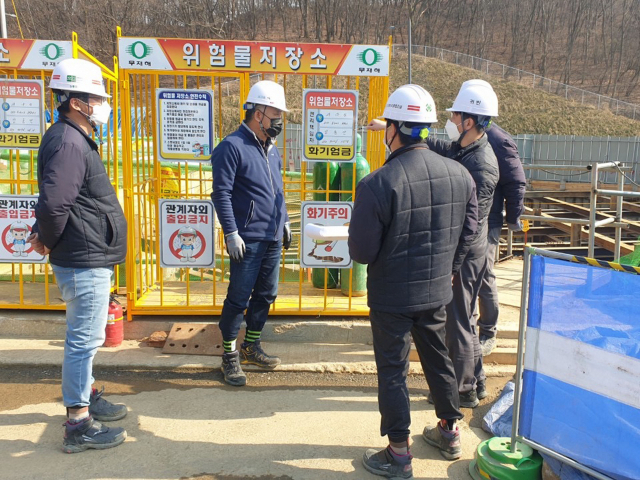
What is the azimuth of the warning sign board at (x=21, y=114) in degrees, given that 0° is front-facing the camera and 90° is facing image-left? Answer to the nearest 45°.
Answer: approximately 0°

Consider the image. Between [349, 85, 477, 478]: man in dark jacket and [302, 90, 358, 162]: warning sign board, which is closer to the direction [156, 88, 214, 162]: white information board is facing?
the man in dark jacket

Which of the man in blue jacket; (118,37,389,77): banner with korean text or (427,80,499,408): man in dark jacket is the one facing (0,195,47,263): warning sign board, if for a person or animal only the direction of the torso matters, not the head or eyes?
the man in dark jacket

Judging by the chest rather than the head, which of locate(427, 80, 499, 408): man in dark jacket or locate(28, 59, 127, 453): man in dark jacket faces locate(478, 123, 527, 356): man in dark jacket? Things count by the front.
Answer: locate(28, 59, 127, 453): man in dark jacket

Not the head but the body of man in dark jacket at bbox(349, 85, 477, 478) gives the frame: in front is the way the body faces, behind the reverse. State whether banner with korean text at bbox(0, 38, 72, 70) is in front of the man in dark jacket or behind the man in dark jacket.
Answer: in front

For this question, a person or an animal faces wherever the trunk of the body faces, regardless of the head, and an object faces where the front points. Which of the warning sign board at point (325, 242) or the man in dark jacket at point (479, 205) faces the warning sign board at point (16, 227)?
the man in dark jacket

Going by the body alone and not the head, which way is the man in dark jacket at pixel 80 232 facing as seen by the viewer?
to the viewer's right

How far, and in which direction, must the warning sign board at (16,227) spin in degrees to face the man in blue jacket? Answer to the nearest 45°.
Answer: approximately 45° to its left

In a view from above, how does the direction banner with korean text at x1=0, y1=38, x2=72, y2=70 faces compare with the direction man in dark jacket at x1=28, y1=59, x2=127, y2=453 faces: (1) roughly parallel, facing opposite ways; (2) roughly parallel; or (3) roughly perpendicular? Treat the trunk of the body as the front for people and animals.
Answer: roughly perpendicular

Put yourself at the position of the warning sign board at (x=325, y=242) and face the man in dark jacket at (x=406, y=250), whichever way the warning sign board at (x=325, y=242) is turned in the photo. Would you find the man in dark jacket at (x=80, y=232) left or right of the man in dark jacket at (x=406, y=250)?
right

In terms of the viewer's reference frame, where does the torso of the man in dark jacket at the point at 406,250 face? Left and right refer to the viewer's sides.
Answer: facing away from the viewer and to the left of the viewer

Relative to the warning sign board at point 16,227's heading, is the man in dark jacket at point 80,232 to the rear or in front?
in front

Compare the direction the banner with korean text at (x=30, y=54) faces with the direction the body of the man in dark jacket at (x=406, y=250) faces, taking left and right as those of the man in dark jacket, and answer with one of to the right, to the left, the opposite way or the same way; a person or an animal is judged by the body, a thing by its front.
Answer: the opposite way
